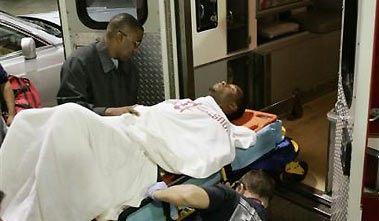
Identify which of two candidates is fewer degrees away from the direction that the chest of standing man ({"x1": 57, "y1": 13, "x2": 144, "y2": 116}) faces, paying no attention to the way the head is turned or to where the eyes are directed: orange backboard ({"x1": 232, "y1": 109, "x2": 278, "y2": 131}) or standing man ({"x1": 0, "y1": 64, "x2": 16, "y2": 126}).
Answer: the orange backboard

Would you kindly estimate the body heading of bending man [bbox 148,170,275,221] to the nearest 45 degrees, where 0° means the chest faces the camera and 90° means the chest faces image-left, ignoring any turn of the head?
approximately 135°

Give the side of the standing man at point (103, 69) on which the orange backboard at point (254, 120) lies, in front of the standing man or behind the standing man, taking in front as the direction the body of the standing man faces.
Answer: in front

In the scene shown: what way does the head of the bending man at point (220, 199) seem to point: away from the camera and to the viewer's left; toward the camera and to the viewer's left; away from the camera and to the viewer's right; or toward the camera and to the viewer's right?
away from the camera and to the viewer's left

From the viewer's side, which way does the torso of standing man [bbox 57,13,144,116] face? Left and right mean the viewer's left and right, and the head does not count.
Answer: facing the viewer and to the right of the viewer

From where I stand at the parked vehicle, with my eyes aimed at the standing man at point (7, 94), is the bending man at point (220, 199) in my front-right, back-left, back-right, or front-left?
front-left

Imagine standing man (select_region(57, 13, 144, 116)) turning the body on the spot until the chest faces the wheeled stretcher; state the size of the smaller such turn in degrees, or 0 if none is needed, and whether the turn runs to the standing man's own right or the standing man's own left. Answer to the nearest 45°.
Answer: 0° — they already face it

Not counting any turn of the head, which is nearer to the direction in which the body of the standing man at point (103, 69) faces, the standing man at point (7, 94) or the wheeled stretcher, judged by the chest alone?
the wheeled stretcher

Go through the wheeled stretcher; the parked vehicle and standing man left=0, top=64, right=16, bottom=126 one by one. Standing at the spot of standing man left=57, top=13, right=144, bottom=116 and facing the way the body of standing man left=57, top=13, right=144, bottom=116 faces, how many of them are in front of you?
1

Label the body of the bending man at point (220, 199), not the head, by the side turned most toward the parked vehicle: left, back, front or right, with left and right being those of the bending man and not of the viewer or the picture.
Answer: front
